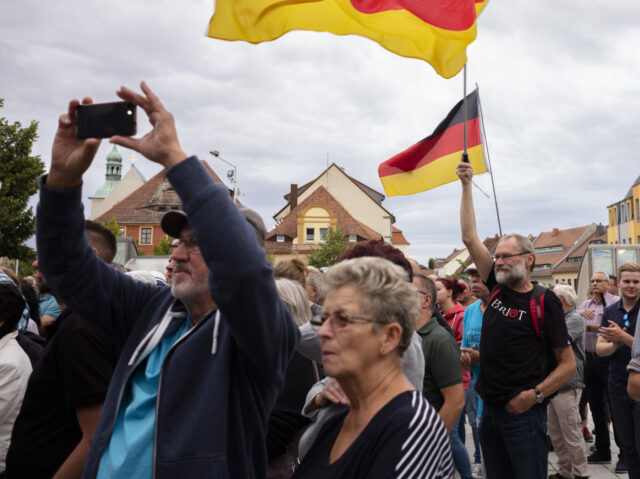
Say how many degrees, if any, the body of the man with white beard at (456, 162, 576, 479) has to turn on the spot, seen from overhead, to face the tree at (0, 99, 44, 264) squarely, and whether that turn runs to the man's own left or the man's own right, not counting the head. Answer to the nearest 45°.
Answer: approximately 90° to the man's own right

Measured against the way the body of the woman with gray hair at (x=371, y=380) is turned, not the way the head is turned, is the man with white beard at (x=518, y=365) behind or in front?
behind

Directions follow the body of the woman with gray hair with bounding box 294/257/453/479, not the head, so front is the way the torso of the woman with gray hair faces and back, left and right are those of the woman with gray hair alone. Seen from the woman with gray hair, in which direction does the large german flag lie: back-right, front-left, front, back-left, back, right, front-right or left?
back-right

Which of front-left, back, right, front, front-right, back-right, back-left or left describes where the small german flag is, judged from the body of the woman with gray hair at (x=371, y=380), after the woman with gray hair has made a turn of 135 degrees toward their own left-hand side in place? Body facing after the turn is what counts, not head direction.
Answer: left

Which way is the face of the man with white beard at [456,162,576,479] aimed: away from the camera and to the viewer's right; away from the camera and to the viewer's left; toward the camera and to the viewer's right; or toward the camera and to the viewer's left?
toward the camera and to the viewer's left

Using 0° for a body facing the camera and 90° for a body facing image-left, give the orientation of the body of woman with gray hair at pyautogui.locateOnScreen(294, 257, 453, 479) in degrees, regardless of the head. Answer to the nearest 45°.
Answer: approximately 45°

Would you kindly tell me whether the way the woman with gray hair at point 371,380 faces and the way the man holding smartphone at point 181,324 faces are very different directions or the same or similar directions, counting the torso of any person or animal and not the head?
same or similar directions

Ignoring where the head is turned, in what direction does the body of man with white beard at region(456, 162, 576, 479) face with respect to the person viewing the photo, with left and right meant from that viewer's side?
facing the viewer and to the left of the viewer

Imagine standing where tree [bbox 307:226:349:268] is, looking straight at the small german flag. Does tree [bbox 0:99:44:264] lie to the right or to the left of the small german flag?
right
